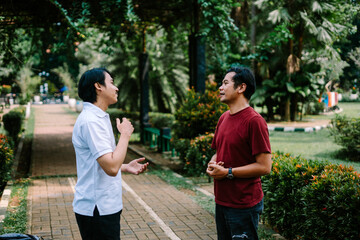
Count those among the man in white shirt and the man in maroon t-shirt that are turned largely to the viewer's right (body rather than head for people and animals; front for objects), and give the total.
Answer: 1

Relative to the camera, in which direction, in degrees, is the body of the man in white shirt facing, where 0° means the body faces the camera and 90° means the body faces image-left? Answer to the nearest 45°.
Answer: approximately 270°

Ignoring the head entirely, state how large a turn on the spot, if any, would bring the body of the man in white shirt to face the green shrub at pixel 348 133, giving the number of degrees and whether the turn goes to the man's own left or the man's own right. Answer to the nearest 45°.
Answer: approximately 45° to the man's own left

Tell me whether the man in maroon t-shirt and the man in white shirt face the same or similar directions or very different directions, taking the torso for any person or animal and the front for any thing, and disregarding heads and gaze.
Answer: very different directions

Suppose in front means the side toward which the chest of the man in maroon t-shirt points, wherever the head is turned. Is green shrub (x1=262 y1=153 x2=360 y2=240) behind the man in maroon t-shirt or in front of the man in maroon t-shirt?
behind

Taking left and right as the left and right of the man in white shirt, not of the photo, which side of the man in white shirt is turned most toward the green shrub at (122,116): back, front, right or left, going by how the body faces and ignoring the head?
left

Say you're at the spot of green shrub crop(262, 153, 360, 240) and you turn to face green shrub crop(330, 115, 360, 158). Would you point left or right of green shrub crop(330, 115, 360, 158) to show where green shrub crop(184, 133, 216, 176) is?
left

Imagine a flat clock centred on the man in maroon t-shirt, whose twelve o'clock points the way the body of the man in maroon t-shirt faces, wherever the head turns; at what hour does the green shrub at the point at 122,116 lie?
The green shrub is roughly at 4 o'clock from the man in maroon t-shirt.

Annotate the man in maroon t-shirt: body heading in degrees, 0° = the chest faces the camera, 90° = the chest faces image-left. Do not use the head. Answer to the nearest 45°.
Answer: approximately 45°

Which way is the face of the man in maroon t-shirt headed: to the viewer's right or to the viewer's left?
to the viewer's left

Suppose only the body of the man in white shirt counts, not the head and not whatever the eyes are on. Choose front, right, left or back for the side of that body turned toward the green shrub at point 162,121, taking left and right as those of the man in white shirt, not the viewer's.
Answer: left

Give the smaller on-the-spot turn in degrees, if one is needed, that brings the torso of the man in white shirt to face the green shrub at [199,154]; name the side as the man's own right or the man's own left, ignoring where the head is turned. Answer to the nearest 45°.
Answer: approximately 90° to the man's own left

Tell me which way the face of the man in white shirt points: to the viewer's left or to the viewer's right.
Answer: to the viewer's right
